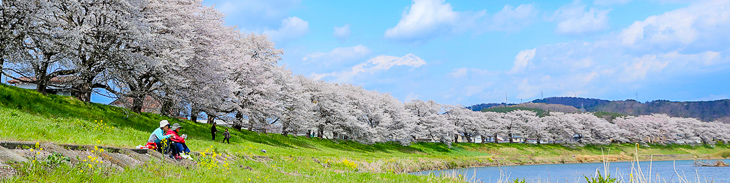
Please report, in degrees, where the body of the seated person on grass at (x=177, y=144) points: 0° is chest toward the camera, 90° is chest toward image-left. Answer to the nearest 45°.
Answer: approximately 270°
